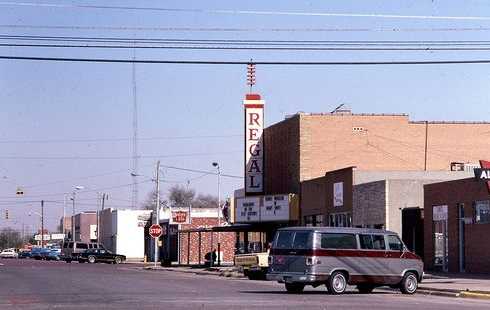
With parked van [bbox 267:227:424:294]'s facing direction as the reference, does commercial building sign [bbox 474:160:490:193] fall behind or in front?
in front

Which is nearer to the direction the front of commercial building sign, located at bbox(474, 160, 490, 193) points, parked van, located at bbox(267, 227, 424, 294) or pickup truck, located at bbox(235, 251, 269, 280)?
the parked van

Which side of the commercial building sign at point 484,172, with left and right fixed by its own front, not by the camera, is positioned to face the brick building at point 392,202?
back

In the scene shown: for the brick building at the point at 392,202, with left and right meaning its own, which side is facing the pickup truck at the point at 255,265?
front

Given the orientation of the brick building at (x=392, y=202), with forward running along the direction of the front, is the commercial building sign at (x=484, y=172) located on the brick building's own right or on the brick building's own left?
on the brick building's own left

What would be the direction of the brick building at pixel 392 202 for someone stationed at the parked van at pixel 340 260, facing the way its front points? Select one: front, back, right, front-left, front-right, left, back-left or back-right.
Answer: front-left

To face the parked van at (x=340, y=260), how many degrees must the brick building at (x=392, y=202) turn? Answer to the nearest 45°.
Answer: approximately 45° to its left

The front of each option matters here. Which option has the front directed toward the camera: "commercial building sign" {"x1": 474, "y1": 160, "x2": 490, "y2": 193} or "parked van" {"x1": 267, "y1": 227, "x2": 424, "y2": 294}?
the commercial building sign

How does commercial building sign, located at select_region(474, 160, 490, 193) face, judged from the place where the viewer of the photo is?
facing the viewer

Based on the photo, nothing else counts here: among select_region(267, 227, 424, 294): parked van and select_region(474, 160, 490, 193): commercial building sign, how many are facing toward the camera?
1

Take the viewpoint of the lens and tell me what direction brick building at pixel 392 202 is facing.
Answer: facing the viewer and to the left of the viewer
